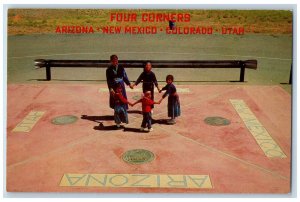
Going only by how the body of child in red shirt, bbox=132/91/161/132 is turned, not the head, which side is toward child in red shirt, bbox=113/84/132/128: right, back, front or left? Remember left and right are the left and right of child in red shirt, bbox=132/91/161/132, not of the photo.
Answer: right

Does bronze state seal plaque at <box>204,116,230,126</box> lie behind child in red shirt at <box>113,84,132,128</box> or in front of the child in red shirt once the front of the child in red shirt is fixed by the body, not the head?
in front

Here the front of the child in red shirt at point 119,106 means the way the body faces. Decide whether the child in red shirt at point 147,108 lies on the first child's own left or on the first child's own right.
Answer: on the first child's own right

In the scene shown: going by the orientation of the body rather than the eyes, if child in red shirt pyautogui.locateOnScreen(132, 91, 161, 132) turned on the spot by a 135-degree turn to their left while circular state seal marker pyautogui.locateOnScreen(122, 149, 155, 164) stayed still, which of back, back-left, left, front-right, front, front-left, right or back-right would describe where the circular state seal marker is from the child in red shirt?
back-right

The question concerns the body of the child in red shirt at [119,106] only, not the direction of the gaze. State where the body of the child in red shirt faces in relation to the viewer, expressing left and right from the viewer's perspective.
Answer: facing away from the viewer and to the right of the viewer
